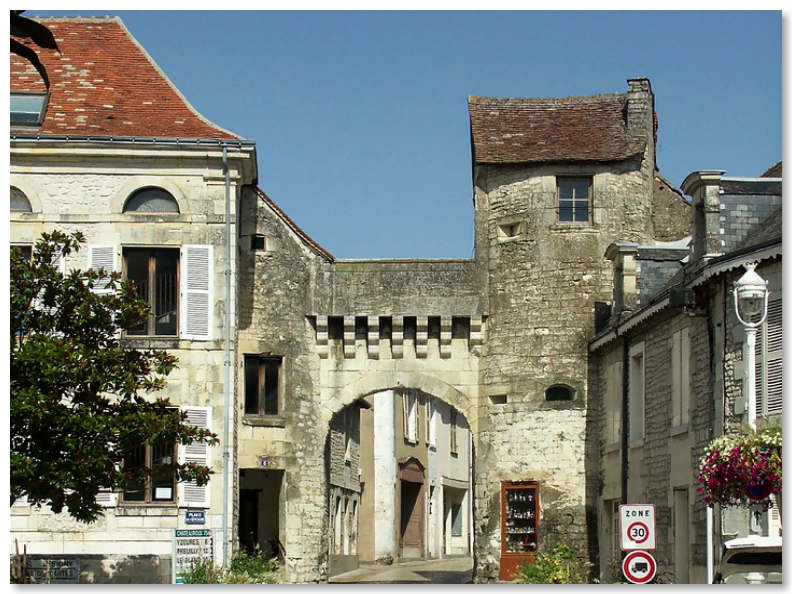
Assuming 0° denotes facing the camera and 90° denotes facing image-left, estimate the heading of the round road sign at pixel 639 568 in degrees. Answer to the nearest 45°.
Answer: approximately 0°

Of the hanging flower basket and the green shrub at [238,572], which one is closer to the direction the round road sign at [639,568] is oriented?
the hanging flower basket
